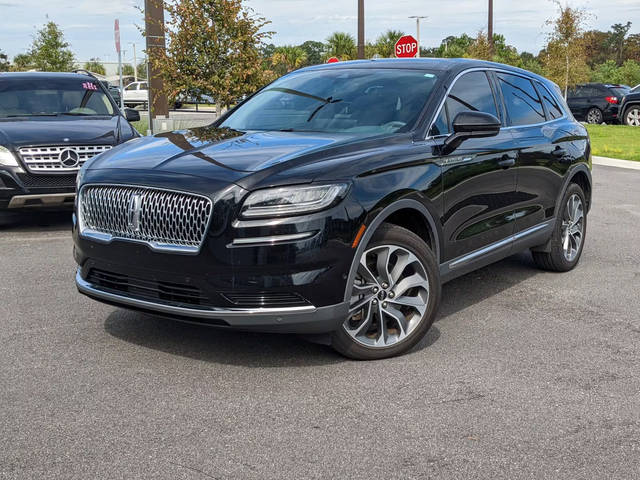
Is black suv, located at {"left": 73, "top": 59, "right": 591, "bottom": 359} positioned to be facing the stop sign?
no

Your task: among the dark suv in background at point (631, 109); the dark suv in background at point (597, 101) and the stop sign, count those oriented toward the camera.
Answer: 1

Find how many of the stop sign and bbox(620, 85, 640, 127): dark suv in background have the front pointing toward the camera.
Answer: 1

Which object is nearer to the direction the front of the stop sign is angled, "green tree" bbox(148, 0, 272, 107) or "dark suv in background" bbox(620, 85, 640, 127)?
the green tree

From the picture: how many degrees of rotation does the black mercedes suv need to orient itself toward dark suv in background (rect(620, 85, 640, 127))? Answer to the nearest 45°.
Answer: approximately 90° to its left

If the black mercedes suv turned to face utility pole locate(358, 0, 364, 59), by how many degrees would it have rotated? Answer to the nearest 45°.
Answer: approximately 90° to its left

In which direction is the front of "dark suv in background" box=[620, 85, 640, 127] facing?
to the viewer's left

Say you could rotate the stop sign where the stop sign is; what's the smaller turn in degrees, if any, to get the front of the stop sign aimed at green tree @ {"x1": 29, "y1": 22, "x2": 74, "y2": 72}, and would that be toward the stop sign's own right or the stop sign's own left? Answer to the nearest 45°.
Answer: approximately 135° to the stop sign's own right

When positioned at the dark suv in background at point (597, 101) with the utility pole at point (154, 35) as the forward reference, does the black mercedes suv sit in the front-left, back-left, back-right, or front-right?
front-left

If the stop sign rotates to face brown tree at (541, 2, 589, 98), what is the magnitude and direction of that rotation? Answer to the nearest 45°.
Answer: approximately 135° to its left

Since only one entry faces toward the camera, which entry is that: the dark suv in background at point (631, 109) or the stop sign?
the stop sign

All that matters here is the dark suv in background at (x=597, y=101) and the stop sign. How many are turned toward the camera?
1

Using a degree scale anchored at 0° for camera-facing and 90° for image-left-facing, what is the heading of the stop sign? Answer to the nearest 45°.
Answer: approximately 0°

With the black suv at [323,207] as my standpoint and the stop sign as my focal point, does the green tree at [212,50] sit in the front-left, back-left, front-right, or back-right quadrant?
front-left

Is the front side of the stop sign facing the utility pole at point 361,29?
no

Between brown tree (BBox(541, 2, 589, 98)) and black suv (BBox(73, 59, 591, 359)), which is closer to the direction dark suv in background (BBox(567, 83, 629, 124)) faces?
the brown tree

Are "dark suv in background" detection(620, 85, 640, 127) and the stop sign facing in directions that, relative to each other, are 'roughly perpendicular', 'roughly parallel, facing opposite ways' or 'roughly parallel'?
roughly perpendicular

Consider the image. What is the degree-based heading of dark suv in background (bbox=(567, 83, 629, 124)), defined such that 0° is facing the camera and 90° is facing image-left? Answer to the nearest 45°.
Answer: approximately 135°

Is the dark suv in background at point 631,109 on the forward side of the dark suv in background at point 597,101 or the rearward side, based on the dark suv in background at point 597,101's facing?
on the rearward side
